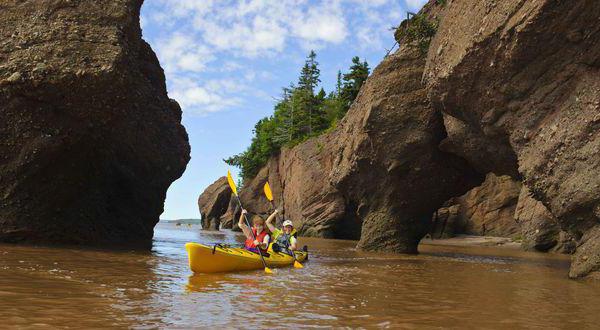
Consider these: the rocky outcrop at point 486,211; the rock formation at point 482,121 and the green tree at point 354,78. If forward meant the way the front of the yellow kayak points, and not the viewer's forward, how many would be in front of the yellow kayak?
0

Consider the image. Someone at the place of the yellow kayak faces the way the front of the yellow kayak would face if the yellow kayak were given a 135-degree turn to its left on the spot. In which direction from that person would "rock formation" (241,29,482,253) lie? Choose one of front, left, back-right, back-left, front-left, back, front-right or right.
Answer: front-left

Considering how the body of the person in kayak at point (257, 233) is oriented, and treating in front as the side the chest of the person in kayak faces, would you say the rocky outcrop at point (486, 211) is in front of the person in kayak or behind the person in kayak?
behind

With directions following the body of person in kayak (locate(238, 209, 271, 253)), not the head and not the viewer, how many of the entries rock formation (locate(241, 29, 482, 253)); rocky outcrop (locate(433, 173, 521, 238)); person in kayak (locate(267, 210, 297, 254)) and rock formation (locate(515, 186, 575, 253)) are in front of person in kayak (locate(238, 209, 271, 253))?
0

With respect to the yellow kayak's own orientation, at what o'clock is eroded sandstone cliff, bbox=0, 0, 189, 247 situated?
The eroded sandstone cliff is roughly at 3 o'clock from the yellow kayak.

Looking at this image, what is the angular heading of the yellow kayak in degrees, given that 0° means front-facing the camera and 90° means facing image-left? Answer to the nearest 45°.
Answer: approximately 45°

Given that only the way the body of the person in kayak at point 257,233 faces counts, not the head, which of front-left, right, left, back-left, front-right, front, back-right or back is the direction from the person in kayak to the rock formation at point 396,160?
back

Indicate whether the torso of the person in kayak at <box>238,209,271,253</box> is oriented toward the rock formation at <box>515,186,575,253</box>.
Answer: no

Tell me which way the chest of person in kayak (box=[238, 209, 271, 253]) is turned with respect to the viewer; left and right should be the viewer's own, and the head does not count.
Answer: facing the viewer and to the left of the viewer

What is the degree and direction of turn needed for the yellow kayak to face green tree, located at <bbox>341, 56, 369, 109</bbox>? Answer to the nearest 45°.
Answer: approximately 135° to its right

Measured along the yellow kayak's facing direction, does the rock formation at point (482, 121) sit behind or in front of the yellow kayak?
behind

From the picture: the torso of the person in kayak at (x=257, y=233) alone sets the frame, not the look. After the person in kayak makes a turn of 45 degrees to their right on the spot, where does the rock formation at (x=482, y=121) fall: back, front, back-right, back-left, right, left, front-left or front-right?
back

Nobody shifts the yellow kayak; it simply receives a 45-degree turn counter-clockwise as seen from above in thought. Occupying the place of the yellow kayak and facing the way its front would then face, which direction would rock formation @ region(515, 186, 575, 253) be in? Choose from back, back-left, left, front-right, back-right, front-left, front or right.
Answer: back-left
